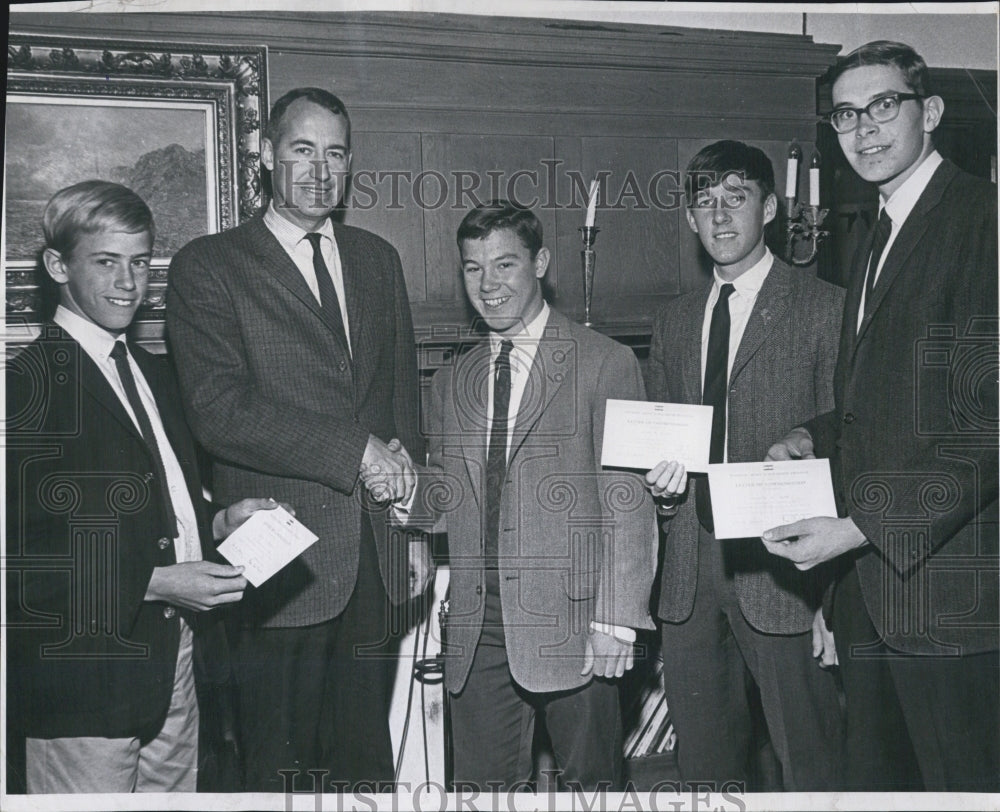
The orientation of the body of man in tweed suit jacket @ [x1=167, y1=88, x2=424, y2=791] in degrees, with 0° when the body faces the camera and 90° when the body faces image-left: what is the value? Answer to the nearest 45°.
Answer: approximately 315°

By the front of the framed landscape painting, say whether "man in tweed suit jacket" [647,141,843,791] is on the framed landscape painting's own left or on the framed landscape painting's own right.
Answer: on the framed landscape painting's own left

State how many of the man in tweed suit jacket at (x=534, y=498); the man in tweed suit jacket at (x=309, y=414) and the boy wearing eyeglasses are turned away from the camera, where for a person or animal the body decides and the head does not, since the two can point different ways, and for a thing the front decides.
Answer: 0

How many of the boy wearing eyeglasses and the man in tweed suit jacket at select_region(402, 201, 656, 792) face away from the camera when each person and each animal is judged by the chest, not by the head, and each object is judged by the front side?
0

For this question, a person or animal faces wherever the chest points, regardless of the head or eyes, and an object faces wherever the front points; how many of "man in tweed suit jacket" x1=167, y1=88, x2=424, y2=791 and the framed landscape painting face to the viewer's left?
0

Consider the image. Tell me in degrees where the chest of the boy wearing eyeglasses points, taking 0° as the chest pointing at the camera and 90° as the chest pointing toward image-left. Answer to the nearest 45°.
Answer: approximately 45°

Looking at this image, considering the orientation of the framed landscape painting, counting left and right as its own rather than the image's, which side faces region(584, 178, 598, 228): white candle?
left

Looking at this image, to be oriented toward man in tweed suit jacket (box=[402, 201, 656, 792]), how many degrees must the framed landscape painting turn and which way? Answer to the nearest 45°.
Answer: approximately 90° to its left

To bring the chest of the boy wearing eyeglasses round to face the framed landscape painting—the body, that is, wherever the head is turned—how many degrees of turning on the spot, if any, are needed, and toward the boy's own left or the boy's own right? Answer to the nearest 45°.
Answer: approximately 45° to the boy's own right

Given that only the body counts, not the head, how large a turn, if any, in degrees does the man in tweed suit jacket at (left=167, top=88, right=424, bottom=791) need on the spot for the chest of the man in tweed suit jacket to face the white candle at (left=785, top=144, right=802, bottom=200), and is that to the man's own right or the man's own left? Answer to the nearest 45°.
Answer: approximately 45° to the man's own left

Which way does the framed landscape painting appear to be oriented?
toward the camera
